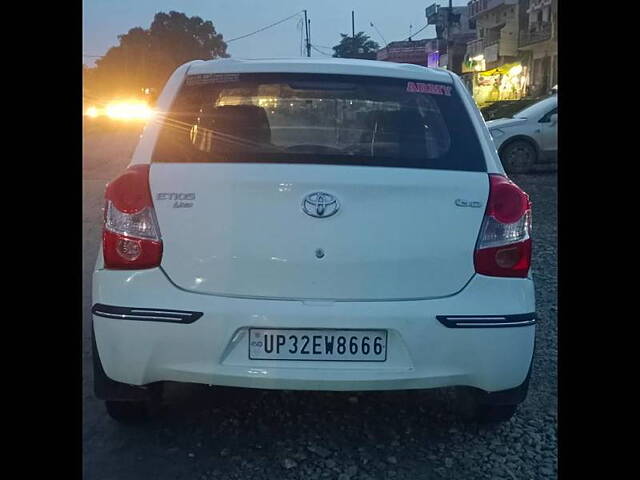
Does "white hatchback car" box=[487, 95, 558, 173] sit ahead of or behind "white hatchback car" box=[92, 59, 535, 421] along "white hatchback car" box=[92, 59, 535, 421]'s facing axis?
ahead

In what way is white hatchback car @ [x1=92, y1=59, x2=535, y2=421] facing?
away from the camera

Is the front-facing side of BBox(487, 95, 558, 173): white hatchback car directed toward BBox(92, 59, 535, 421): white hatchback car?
no

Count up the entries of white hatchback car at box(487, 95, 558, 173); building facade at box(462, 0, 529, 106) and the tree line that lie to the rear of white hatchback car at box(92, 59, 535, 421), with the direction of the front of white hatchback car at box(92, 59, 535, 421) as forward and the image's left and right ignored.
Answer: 0

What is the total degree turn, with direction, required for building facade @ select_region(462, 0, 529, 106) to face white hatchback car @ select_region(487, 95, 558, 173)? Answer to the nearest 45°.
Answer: approximately 45° to its left

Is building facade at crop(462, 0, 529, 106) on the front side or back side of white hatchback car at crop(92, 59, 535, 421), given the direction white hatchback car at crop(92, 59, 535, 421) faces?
on the front side

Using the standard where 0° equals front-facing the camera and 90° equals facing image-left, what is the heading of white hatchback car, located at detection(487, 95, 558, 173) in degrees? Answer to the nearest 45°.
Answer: approximately 90°

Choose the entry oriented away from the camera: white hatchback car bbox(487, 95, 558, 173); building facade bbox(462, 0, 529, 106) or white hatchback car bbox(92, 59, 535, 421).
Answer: white hatchback car bbox(92, 59, 535, 421)

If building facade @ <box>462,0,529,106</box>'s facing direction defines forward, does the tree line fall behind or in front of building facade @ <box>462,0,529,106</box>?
in front

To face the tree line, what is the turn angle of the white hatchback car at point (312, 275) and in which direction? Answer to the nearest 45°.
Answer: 0° — it already faces it

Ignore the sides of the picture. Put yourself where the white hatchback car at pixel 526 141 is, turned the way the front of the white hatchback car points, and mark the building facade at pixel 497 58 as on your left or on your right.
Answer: on your right

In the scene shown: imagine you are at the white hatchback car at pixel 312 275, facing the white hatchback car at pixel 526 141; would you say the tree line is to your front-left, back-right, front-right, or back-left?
front-left

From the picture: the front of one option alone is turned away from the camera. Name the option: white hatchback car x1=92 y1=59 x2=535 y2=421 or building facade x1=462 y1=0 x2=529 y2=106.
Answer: the white hatchback car

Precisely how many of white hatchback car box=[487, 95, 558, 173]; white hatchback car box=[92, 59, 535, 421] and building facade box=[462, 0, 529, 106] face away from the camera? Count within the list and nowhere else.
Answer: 1
